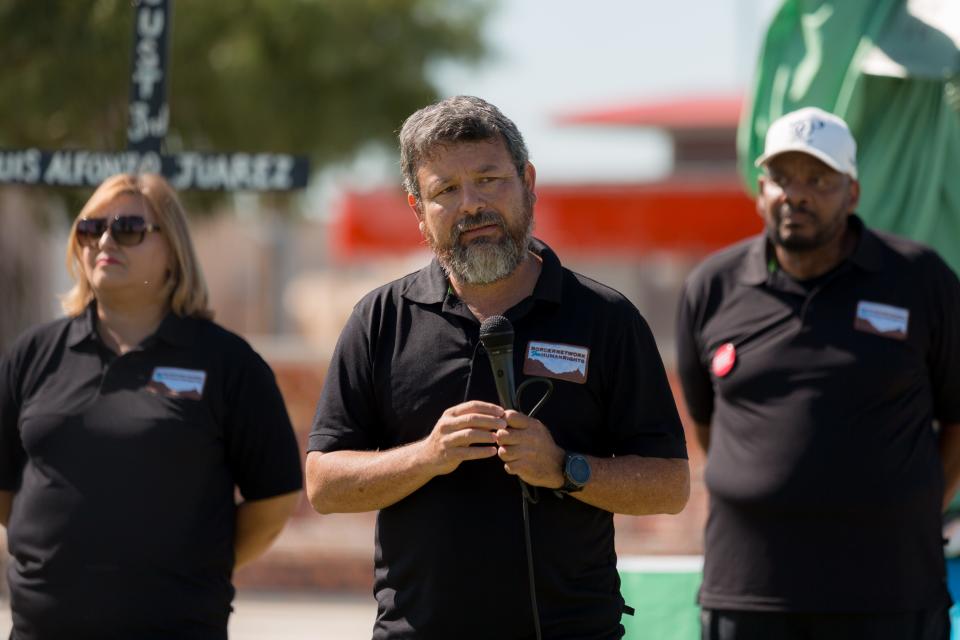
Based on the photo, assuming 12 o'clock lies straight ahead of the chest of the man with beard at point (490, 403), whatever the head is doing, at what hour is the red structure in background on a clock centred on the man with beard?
The red structure in background is roughly at 6 o'clock from the man with beard.

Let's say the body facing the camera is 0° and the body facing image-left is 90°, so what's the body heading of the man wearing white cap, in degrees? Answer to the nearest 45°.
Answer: approximately 0°

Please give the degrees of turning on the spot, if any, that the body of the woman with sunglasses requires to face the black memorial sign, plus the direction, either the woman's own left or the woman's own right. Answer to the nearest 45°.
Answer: approximately 135° to the woman's own right

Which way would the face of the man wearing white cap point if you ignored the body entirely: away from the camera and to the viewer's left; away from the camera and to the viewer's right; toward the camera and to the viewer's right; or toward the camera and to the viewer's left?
toward the camera and to the viewer's left

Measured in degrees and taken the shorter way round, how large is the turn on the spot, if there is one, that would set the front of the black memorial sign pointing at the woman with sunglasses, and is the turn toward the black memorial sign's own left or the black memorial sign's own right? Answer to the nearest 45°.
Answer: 0° — it already faces them

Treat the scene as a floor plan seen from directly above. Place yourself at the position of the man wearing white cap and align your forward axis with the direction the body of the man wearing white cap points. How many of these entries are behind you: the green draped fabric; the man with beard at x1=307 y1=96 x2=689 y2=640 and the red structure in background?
2

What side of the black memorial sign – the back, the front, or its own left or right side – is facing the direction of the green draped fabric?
left

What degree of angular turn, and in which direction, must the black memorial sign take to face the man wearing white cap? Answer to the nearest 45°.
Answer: approximately 45° to its left

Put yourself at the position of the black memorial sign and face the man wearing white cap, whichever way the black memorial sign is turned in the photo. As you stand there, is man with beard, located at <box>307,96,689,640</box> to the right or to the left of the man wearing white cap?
right
